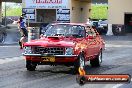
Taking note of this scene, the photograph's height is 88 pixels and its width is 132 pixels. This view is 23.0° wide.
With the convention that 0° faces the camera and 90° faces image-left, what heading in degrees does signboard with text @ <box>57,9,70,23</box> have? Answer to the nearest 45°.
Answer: approximately 0°

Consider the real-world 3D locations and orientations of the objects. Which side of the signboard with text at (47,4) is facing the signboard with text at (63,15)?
left

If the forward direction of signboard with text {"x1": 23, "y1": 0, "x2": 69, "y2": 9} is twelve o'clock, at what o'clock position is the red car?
The red car is roughly at 12 o'clock from the signboard with text.

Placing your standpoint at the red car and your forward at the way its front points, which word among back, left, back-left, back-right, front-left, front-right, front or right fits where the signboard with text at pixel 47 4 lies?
back-right

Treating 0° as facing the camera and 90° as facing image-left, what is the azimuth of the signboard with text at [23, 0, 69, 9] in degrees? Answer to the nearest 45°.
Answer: approximately 0°

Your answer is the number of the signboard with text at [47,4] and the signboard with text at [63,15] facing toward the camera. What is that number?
2

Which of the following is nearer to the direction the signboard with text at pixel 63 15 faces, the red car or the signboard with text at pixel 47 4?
the red car

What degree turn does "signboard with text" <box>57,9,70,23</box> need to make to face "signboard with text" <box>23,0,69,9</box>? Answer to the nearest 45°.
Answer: approximately 90° to its right

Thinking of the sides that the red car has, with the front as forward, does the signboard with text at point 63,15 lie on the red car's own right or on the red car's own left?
on the red car's own right

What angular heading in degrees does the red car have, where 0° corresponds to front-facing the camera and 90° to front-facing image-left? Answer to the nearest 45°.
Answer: approximately 45°

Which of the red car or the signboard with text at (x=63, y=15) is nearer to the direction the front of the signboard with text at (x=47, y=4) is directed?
the red car
